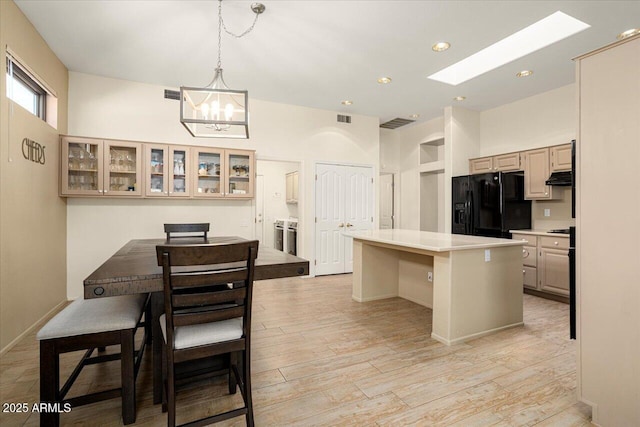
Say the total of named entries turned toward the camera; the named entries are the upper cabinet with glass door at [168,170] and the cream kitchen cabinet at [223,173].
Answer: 2

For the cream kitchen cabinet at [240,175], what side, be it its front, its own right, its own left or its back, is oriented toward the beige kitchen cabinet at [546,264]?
left

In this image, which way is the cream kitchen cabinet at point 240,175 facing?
toward the camera

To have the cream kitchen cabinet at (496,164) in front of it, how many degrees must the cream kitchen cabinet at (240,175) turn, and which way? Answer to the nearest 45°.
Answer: approximately 90° to its left

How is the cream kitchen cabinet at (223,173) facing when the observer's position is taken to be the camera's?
facing the viewer

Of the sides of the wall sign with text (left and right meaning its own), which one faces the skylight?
front

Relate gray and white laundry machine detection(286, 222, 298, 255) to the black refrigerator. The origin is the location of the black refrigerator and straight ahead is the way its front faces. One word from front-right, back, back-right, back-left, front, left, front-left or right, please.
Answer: front-right

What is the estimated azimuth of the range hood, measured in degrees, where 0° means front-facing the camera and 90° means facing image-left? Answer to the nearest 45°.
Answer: approximately 45°

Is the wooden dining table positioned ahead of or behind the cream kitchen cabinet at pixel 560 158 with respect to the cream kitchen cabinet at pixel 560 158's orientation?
ahead

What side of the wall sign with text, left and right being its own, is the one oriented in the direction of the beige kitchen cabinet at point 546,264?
front

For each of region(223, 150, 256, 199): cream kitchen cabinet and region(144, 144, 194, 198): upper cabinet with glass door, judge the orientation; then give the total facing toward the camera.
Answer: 2

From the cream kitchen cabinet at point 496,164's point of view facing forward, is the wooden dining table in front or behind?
in front

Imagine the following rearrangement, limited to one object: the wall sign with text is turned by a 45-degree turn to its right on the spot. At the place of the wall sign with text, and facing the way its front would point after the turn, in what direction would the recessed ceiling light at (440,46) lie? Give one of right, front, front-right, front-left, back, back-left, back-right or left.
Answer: front-left
